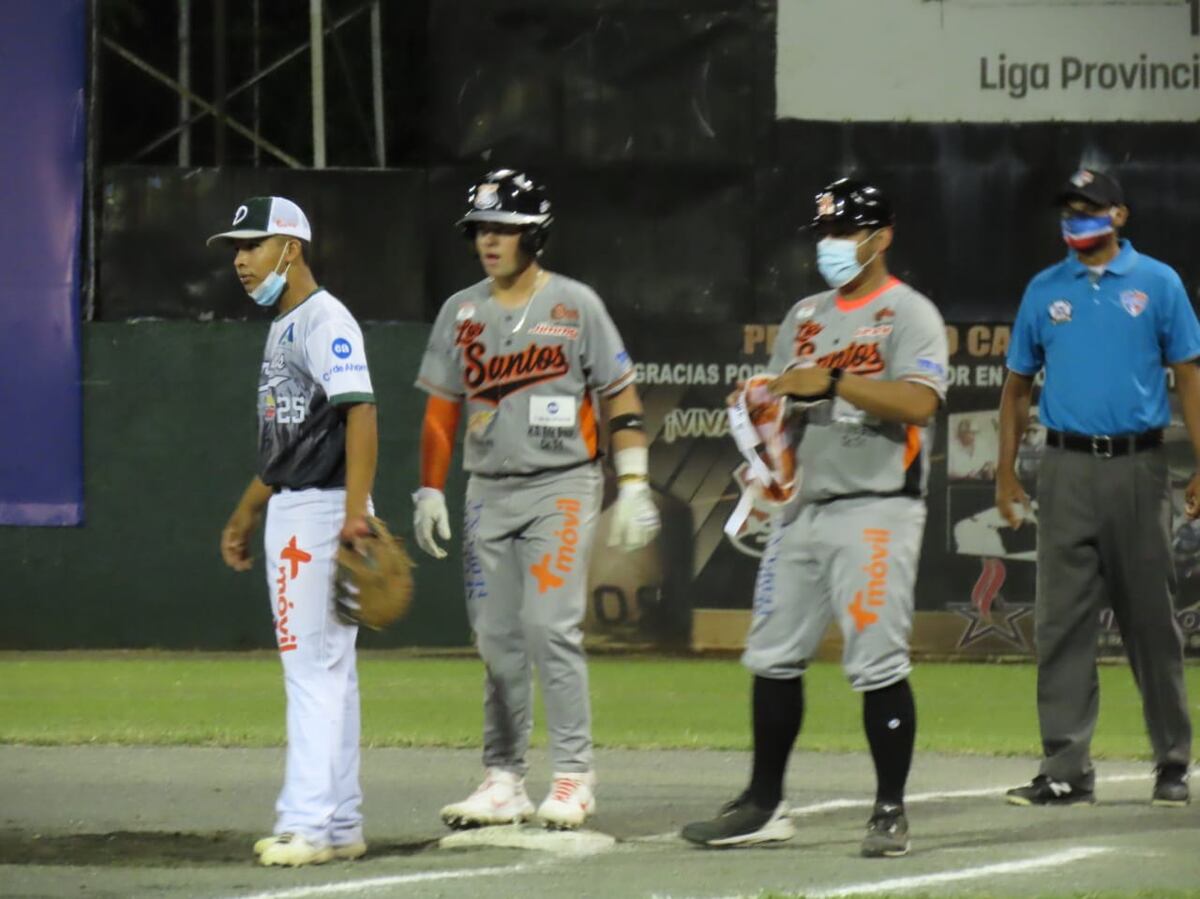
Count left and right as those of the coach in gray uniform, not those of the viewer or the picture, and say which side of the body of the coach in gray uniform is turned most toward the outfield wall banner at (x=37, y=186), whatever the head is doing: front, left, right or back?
right

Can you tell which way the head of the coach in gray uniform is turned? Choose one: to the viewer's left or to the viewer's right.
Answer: to the viewer's left

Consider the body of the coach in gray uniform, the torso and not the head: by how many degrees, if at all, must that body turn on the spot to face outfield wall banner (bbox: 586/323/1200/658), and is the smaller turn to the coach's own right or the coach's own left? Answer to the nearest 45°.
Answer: approximately 135° to the coach's own right

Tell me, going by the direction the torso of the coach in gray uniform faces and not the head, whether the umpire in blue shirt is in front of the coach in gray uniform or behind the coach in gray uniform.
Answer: behind

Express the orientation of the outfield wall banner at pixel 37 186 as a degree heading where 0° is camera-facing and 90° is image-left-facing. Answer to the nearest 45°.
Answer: approximately 0°

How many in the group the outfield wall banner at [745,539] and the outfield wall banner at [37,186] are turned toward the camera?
2

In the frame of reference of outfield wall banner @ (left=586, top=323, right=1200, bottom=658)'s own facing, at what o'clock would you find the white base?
The white base is roughly at 12 o'clock from the outfield wall banner.
